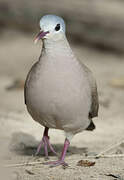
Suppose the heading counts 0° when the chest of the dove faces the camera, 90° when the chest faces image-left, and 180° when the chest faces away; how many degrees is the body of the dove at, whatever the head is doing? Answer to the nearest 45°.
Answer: approximately 45°
